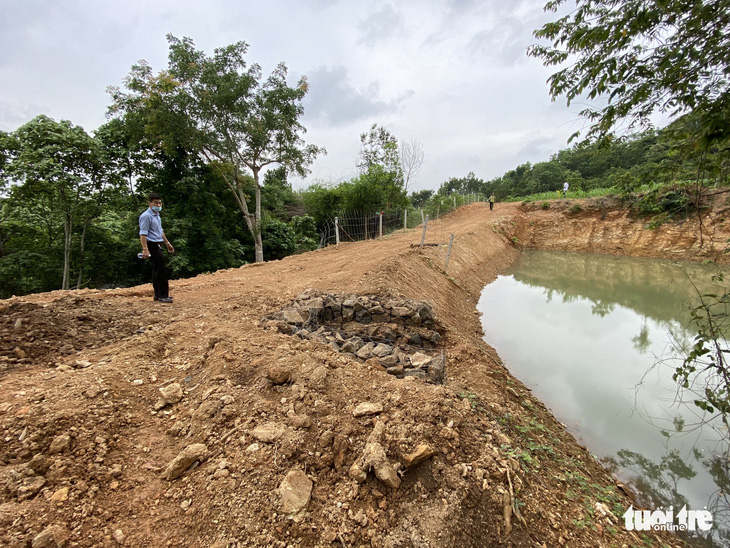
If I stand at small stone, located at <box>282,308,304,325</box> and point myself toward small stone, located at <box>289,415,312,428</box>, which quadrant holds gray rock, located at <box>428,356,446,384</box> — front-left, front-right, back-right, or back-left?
front-left

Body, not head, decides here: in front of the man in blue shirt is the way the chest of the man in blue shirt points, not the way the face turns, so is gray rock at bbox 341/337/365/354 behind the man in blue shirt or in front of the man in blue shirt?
in front

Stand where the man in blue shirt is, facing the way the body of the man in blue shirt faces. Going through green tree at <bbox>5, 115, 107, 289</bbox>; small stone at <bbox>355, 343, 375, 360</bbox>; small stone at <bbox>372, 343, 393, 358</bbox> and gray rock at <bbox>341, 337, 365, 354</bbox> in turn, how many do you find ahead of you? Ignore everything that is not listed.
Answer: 3

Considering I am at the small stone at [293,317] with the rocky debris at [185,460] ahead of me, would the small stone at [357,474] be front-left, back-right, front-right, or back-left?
front-left

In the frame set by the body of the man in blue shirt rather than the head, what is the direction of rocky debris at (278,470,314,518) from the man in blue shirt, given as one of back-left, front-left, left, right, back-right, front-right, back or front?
front-right

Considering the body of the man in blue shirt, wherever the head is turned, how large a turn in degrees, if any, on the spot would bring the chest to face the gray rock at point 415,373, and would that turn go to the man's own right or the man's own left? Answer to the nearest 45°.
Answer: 0° — they already face it

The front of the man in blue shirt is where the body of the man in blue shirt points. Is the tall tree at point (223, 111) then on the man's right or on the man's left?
on the man's left

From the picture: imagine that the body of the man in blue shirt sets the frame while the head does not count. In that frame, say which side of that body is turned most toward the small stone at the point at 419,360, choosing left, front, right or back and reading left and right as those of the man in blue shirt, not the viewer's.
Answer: front

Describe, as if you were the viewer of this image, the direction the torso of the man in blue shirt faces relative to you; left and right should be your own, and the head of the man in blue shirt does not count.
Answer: facing the viewer and to the right of the viewer

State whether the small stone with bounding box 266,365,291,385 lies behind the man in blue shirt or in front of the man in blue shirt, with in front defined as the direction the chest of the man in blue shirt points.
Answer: in front

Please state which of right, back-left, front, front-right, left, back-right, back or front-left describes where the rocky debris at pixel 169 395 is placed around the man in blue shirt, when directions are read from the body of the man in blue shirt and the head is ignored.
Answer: front-right

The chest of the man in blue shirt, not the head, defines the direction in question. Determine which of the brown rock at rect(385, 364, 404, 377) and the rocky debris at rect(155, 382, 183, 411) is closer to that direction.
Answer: the brown rock

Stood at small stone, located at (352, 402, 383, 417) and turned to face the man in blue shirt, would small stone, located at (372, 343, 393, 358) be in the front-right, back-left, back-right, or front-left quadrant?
front-right

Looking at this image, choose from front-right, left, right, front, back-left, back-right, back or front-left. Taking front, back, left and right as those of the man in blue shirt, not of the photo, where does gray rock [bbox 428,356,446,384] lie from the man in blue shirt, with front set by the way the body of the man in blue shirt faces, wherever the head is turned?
front

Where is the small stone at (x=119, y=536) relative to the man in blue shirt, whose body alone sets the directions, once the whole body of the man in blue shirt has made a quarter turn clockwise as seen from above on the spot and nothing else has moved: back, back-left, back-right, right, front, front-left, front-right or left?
front-left

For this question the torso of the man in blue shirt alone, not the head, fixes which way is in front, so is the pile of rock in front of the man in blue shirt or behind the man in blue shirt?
in front

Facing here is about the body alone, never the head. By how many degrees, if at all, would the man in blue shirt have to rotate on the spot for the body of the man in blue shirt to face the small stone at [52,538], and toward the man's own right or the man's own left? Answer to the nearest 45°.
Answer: approximately 45° to the man's own right

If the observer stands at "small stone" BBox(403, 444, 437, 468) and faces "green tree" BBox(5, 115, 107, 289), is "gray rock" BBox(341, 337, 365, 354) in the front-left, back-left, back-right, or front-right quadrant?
front-right
